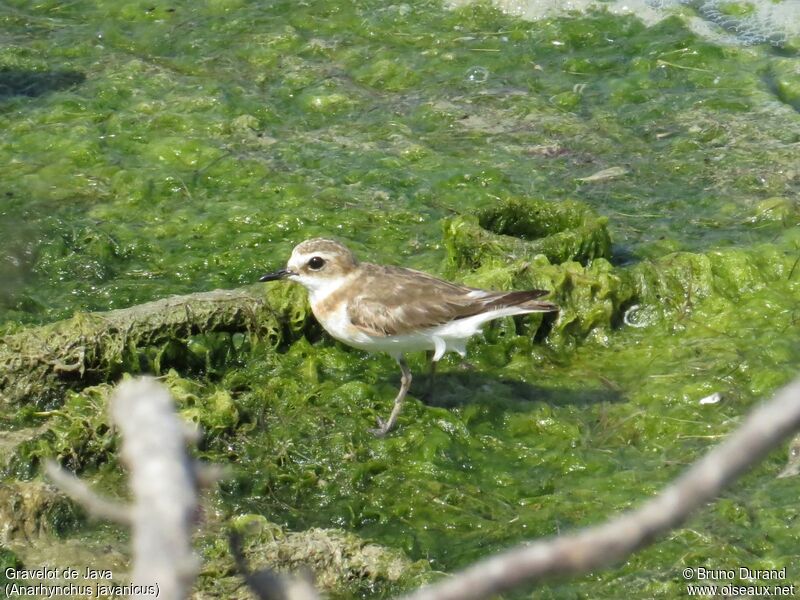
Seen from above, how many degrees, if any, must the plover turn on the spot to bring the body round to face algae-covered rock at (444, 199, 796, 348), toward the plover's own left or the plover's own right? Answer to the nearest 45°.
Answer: approximately 135° to the plover's own right

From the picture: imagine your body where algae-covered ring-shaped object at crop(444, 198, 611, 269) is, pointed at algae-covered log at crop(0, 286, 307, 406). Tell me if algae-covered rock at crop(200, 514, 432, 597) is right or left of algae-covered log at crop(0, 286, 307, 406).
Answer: left

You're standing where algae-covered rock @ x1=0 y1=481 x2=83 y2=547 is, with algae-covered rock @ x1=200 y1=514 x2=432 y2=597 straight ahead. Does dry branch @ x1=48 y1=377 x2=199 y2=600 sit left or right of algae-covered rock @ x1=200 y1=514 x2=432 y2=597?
right

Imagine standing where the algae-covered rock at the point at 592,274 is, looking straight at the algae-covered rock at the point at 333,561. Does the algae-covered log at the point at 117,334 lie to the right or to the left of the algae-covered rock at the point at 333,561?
right

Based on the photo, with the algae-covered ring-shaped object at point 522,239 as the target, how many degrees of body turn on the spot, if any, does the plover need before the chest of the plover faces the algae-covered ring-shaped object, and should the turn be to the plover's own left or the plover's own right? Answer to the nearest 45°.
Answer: approximately 135° to the plover's own right

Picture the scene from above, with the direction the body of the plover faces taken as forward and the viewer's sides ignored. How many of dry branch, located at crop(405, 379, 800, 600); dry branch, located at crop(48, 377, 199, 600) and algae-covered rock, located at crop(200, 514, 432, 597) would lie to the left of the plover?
3

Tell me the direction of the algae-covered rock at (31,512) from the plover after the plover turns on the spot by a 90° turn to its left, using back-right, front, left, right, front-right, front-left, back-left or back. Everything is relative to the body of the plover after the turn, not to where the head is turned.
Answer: front-right

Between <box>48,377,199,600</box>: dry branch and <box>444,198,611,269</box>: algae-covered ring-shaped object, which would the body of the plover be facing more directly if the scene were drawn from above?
the dry branch

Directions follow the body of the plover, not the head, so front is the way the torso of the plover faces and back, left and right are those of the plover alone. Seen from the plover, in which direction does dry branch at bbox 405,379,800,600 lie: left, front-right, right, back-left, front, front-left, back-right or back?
left

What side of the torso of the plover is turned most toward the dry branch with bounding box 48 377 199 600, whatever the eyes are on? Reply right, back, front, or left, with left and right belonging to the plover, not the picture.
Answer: left

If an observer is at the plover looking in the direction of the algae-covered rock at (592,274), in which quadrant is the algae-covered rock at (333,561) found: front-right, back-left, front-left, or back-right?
back-right

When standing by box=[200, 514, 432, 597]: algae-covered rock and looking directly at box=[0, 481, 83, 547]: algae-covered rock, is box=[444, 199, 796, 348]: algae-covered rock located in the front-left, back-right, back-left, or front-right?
back-right

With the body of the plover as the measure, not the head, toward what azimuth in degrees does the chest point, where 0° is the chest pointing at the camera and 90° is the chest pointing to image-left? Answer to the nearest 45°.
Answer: approximately 90°
